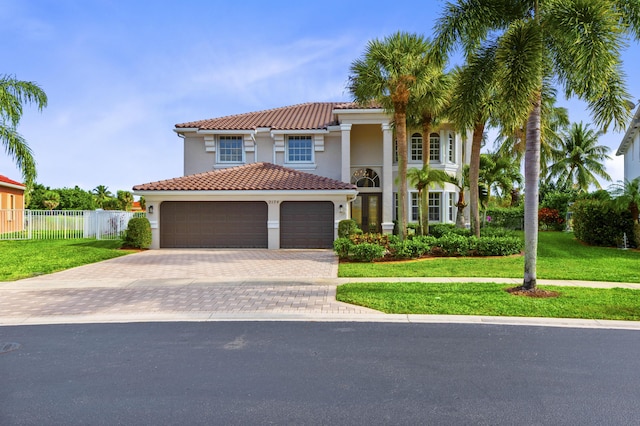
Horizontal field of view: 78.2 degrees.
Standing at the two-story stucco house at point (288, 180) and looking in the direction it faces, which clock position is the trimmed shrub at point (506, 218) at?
The trimmed shrub is roughly at 8 o'clock from the two-story stucco house.

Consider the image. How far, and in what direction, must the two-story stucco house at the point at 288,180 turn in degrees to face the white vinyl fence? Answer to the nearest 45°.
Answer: approximately 90° to its right

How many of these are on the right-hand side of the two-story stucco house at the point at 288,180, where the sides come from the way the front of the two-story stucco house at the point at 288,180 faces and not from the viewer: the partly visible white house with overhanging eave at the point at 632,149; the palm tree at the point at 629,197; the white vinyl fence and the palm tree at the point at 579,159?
1

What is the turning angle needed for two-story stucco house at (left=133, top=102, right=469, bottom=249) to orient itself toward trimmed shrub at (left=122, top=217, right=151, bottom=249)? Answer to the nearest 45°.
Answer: approximately 45° to its right

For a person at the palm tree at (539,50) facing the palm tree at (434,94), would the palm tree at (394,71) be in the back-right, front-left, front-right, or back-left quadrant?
front-left

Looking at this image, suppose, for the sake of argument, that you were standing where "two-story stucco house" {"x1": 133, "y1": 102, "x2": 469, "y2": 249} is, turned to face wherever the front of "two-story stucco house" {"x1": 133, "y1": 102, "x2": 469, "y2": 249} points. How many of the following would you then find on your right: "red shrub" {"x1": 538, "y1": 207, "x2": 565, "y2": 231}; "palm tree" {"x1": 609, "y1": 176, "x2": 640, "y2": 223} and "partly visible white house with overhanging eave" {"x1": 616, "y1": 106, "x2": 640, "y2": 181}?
0

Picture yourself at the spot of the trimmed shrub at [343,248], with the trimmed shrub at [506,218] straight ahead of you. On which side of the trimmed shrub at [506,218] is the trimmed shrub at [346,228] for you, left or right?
left

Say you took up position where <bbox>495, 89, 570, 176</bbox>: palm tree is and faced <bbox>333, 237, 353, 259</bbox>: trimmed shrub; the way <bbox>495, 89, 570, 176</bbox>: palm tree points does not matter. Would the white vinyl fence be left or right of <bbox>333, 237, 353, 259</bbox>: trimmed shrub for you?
right

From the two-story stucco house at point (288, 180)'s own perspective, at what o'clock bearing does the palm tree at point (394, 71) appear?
The palm tree is roughly at 11 o'clock from the two-story stucco house.

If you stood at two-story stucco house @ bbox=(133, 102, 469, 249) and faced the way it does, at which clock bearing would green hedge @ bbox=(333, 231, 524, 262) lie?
The green hedge is roughly at 11 o'clock from the two-story stucco house.

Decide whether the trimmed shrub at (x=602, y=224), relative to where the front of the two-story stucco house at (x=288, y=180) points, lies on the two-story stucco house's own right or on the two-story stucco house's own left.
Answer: on the two-story stucco house's own left

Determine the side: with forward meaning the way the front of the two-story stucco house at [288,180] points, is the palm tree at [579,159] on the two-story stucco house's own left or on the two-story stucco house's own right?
on the two-story stucco house's own left

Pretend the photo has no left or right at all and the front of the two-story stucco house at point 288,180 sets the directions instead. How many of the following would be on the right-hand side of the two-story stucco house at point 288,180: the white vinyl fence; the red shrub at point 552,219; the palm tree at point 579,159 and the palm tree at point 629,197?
1

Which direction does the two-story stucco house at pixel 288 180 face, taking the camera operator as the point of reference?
facing the viewer

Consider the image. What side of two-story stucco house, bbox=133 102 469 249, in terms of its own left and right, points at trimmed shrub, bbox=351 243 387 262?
front

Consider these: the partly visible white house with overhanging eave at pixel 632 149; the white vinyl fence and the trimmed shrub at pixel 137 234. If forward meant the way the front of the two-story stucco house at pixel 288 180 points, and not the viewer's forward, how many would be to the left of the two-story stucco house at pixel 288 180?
1

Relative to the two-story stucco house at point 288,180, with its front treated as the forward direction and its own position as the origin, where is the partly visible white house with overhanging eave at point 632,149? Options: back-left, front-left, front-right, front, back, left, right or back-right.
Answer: left

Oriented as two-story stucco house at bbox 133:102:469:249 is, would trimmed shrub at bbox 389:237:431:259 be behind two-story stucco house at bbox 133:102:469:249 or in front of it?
in front

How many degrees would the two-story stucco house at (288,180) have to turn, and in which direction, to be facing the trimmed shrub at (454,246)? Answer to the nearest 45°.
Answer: approximately 45° to its left
